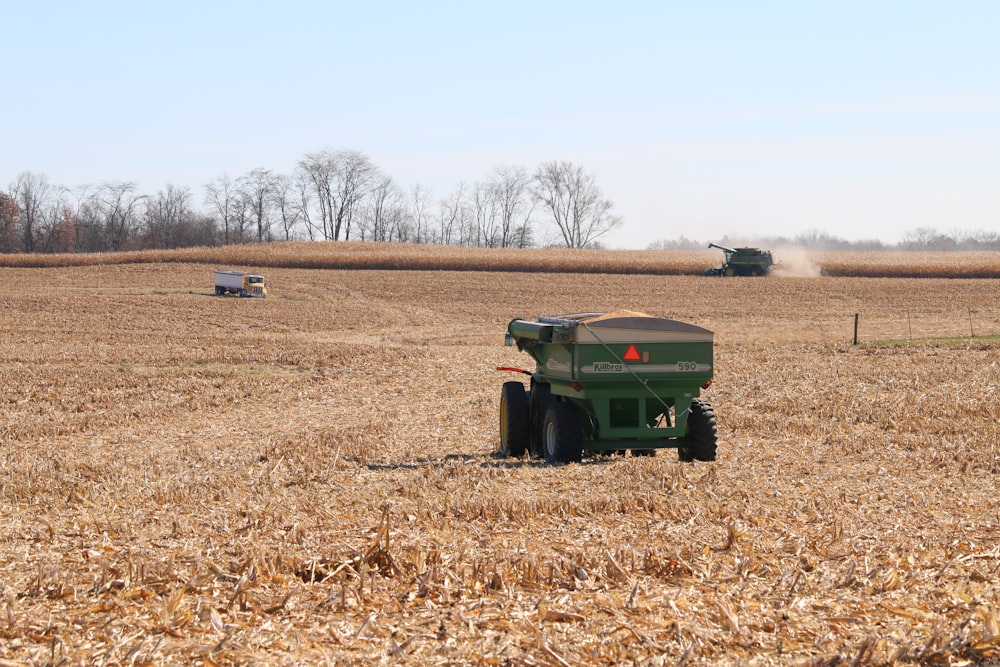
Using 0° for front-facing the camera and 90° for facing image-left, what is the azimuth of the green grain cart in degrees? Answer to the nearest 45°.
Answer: approximately 135°
